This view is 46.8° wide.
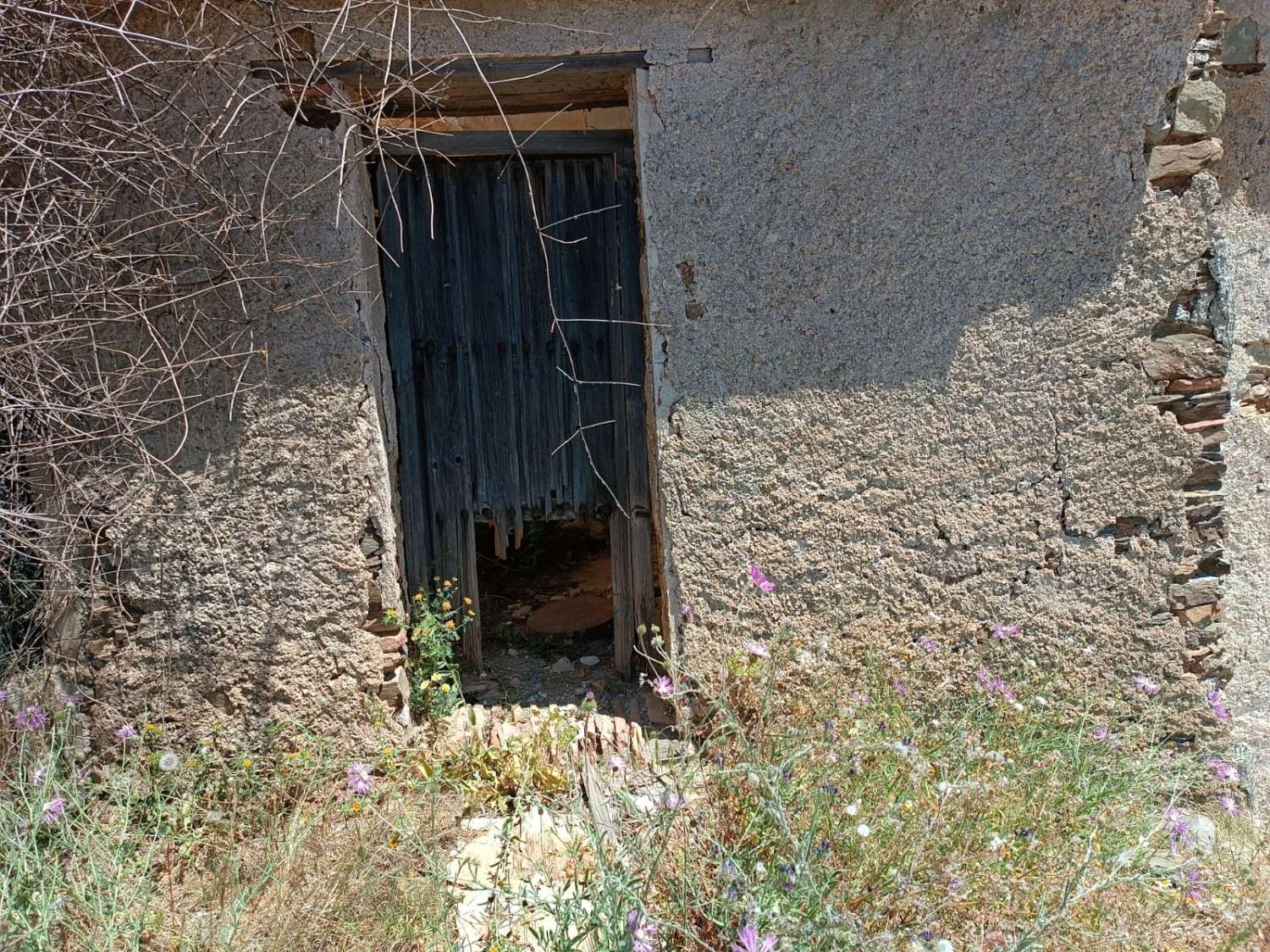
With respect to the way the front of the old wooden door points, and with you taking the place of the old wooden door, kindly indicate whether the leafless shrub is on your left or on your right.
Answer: on your right

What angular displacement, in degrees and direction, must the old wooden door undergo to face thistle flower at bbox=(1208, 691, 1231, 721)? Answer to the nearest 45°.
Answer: approximately 45° to its left

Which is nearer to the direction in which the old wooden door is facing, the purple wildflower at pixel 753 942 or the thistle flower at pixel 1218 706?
the purple wildflower

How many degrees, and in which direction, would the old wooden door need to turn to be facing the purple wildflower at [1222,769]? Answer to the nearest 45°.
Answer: approximately 45° to its left

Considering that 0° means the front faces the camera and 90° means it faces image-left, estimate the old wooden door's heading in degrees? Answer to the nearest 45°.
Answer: approximately 0°

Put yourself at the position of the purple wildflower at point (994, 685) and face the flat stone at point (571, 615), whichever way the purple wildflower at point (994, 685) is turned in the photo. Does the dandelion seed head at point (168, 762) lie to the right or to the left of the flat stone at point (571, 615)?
left
